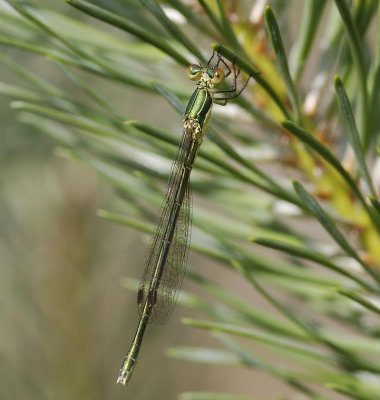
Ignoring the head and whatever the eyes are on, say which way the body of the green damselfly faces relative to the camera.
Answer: away from the camera
